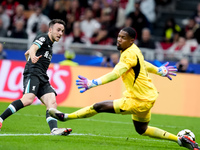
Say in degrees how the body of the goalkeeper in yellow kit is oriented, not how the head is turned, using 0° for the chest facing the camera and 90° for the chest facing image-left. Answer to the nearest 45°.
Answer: approximately 90°

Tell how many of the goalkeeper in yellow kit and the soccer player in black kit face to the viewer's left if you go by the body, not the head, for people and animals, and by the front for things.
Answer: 1

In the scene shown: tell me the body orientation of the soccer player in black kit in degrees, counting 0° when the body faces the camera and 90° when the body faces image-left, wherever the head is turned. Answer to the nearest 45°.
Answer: approximately 315°

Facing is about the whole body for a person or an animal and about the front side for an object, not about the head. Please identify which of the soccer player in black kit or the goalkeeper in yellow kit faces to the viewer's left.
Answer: the goalkeeper in yellow kit

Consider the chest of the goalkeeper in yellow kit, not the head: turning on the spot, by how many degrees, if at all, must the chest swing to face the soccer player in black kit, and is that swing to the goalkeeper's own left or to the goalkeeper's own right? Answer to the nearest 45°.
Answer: approximately 45° to the goalkeeper's own right

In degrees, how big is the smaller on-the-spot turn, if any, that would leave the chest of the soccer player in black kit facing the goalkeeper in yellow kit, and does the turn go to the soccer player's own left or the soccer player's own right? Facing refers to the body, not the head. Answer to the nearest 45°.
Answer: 0° — they already face them
